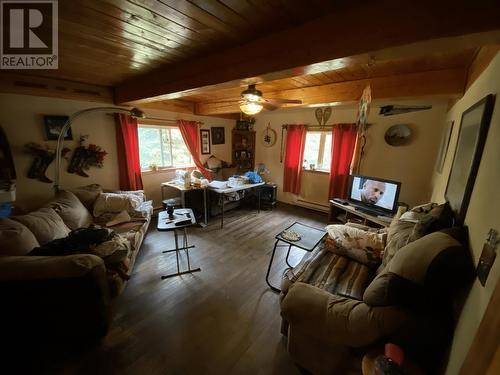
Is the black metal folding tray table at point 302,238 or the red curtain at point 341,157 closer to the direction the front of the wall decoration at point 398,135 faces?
the black metal folding tray table

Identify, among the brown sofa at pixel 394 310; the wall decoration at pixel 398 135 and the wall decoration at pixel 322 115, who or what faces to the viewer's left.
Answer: the brown sofa

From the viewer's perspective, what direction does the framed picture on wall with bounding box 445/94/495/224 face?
to the viewer's left

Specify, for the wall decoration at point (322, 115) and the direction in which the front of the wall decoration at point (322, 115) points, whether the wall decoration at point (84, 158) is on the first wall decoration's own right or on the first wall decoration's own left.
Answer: on the first wall decoration's own right

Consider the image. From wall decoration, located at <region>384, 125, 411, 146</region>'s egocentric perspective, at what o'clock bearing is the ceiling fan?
The ceiling fan is roughly at 1 o'clock from the wall decoration.

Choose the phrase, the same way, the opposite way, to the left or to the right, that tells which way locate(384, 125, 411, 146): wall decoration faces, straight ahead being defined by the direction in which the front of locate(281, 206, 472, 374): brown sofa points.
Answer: to the left

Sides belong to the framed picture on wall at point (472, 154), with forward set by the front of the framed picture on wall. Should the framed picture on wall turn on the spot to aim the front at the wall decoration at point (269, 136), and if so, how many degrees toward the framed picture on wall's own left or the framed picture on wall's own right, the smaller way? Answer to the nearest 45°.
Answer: approximately 45° to the framed picture on wall's own right

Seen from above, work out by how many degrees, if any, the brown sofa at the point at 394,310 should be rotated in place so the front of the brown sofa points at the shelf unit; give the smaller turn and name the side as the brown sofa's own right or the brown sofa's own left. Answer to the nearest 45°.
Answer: approximately 45° to the brown sofa's own right

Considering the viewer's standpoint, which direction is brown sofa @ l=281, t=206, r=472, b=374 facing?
facing to the left of the viewer

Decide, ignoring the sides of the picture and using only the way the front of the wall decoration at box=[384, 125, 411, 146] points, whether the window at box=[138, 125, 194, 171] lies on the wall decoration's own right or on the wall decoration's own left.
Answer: on the wall decoration's own right

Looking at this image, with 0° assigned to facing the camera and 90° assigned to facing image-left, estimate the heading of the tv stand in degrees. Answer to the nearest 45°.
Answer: approximately 45°

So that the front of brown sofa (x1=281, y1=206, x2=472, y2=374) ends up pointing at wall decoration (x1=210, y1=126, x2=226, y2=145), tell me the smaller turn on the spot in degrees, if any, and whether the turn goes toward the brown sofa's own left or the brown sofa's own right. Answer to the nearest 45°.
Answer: approximately 45° to the brown sofa's own right

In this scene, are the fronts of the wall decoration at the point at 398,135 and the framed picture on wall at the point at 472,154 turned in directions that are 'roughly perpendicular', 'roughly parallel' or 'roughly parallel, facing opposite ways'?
roughly perpendicular
